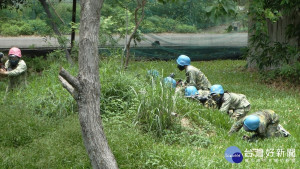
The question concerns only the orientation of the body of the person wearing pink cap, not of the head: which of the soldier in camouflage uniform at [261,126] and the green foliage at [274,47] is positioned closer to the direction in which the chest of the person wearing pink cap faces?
the soldier in camouflage uniform

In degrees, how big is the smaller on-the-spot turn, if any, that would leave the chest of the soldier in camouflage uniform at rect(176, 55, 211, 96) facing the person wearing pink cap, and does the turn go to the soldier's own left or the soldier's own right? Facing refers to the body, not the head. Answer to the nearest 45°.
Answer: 0° — they already face them

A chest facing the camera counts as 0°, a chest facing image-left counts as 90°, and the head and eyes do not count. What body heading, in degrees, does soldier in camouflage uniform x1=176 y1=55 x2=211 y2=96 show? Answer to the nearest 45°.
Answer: approximately 90°

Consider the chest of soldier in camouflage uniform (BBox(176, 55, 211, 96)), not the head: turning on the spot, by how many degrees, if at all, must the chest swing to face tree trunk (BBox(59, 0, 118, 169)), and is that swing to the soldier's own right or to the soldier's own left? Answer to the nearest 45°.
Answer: approximately 90° to the soldier's own left

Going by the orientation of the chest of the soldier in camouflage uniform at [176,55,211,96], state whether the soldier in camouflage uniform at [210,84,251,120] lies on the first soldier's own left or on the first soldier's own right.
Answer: on the first soldier's own left

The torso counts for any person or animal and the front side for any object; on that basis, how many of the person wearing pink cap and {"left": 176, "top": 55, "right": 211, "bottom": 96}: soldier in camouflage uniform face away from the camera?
0

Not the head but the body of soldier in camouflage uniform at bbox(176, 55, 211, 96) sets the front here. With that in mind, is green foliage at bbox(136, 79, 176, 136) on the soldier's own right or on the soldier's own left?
on the soldier's own left

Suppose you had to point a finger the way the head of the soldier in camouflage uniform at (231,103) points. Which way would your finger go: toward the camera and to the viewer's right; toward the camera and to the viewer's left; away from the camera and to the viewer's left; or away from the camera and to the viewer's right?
toward the camera and to the viewer's left

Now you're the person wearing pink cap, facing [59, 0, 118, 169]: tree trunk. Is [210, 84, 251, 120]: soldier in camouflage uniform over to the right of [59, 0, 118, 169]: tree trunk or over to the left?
left
